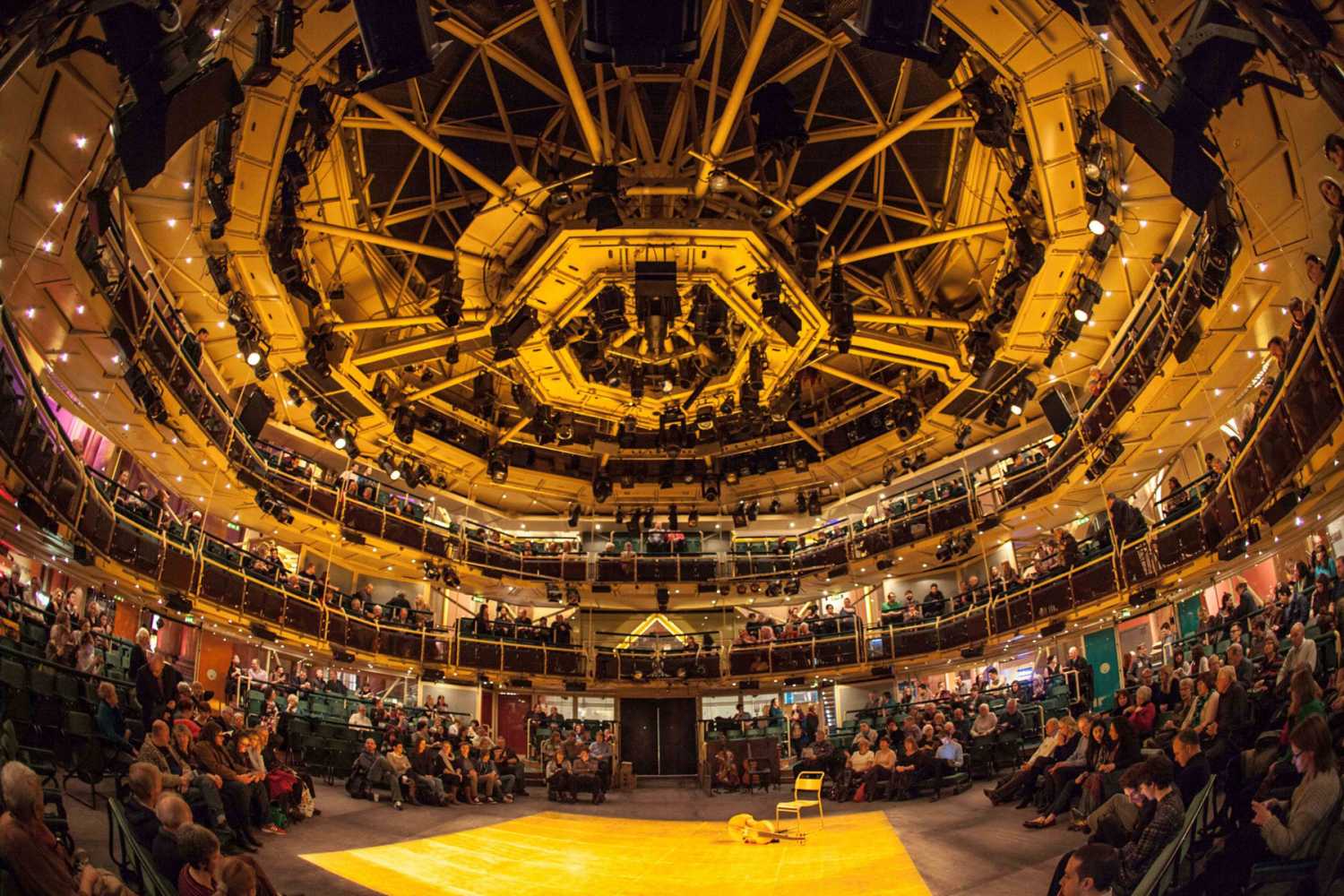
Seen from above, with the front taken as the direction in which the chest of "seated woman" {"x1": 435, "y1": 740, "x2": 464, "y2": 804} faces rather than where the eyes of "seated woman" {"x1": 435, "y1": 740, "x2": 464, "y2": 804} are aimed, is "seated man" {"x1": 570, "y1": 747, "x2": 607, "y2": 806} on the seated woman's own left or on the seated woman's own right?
on the seated woman's own left

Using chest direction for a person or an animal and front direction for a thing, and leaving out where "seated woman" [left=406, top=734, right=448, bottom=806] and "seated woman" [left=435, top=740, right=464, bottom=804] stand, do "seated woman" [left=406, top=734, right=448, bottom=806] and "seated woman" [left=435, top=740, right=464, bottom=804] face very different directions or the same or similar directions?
same or similar directions

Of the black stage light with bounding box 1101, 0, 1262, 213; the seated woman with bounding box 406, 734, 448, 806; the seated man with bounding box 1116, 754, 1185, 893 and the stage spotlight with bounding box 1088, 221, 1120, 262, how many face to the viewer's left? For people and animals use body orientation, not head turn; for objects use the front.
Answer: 3

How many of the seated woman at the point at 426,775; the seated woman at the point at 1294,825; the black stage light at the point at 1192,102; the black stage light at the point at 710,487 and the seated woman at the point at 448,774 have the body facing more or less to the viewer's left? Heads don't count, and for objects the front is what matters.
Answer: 2

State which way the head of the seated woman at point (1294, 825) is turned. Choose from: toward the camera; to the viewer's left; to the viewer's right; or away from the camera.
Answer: to the viewer's left

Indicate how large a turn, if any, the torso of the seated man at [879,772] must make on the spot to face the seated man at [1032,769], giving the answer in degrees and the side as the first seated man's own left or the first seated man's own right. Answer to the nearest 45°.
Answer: approximately 90° to the first seated man's own left

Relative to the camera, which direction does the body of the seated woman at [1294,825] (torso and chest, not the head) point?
to the viewer's left

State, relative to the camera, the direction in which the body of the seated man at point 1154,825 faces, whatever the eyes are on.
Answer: to the viewer's left

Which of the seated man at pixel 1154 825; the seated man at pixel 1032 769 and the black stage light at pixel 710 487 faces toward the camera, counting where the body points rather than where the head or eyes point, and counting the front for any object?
the black stage light

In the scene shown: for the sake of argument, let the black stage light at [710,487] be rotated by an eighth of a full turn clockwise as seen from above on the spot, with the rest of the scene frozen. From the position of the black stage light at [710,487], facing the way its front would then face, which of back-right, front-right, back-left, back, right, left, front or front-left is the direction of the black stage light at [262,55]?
front-left

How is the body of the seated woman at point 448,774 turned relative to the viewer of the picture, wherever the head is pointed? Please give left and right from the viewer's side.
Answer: facing the viewer and to the right of the viewer

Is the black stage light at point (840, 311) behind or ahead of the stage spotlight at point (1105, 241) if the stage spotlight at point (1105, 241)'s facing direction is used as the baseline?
ahead

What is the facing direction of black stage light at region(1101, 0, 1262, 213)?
to the viewer's left

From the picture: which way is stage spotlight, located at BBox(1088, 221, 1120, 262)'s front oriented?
to the viewer's left
